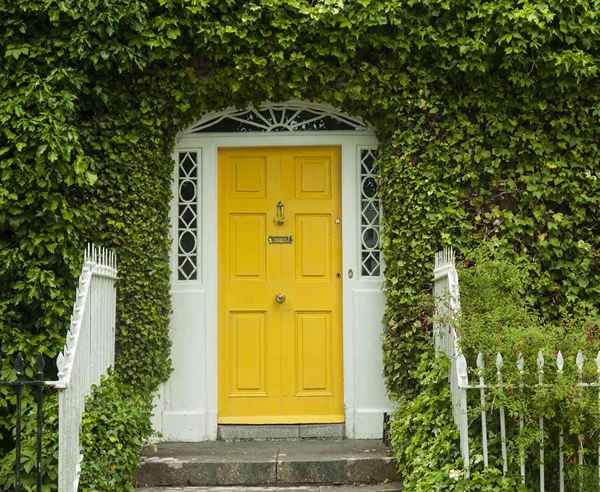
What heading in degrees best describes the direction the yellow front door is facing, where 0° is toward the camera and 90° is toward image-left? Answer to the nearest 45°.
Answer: approximately 0°

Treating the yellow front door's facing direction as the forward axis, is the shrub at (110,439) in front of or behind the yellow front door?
in front

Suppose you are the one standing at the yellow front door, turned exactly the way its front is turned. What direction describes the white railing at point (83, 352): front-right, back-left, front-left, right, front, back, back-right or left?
front-right

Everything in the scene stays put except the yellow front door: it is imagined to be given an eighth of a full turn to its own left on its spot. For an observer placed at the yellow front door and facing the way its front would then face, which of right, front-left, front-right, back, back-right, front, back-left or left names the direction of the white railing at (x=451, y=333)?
front

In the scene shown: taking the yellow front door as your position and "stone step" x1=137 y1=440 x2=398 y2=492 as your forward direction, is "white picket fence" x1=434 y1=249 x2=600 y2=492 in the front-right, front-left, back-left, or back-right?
front-left

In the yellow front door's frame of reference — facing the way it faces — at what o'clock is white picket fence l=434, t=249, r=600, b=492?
The white picket fence is roughly at 11 o'clock from the yellow front door.
